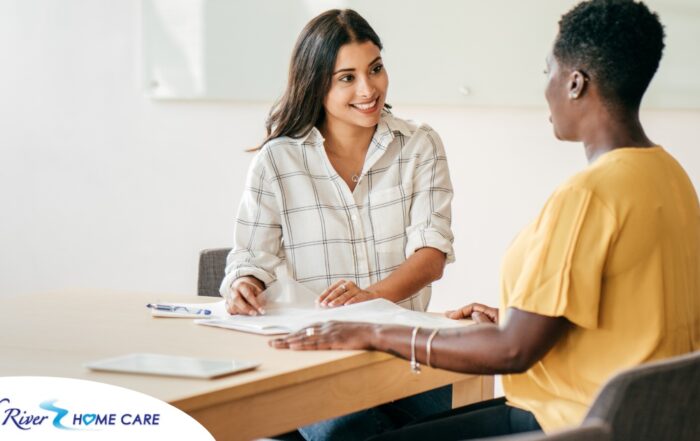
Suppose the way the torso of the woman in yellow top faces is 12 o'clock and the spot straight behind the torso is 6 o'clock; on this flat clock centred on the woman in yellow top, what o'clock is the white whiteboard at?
The white whiteboard is roughly at 1 o'clock from the woman in yellow top.

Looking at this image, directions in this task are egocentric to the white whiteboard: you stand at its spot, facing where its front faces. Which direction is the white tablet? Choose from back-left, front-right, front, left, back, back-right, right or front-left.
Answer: front

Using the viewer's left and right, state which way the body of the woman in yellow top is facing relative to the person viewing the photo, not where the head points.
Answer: facing away from the viewer and to the left of the viewer

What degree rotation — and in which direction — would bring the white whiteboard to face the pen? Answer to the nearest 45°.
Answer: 0° — it already faces it

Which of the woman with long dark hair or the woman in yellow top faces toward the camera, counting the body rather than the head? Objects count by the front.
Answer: the woman with long dark hair

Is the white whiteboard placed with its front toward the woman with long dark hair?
yes

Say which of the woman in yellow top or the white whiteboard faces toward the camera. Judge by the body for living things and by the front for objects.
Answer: the white whiteboard

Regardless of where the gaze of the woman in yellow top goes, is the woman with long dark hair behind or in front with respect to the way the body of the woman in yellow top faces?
in front

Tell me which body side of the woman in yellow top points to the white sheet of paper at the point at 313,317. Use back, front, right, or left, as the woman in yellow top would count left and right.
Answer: front

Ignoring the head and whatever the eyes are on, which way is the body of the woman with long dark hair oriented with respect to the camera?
toward the camera

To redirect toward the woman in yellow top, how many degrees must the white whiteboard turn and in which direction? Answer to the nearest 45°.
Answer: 0° — it already faces them

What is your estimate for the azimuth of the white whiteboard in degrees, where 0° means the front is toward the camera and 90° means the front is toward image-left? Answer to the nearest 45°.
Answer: approximately 0°

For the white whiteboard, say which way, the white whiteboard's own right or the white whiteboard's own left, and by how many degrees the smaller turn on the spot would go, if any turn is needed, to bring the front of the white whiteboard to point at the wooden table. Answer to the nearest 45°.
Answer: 0° — it already faces it

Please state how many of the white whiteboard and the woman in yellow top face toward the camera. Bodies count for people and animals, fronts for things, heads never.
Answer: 1

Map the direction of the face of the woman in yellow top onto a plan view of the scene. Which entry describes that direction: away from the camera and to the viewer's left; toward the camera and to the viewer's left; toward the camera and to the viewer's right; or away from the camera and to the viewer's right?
away from the camera and to the viewer's left

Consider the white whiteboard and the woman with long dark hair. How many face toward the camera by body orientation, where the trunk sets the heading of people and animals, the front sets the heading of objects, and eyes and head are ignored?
2

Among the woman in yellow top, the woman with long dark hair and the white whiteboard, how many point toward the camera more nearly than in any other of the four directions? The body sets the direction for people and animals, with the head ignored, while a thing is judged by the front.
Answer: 2

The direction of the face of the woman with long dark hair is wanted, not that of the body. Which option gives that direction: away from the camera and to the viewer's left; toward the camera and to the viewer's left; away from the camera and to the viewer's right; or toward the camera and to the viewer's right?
toward the camera and to the viewer's right
